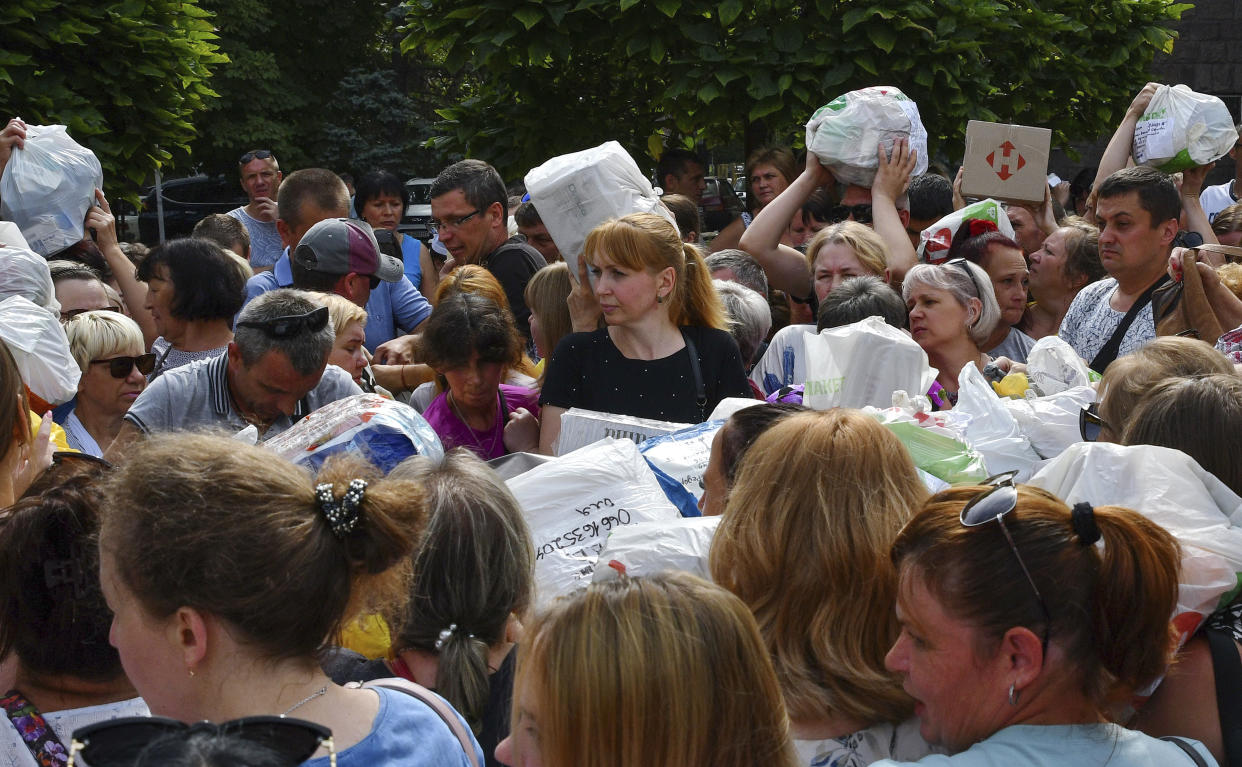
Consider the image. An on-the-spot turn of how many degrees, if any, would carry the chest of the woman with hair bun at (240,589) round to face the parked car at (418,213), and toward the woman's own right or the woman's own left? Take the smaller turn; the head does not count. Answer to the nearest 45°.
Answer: approximately 45° to the woman's own right

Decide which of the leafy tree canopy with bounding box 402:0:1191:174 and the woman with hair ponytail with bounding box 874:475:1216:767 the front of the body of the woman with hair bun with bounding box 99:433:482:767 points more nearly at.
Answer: the leafy tree canopy

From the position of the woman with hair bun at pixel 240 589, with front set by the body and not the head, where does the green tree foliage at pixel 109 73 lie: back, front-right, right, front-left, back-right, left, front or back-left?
front-right

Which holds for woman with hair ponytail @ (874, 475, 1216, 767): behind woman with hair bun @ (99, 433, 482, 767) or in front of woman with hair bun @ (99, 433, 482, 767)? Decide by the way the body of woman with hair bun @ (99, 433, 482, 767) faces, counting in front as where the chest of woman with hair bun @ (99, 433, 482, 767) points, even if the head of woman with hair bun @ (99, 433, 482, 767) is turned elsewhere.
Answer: behind

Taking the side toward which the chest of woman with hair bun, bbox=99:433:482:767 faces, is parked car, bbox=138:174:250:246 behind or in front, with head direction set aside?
in front

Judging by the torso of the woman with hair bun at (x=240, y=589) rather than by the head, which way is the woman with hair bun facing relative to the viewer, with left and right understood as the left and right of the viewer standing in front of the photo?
facing away from the viewer and to the left of the viewer

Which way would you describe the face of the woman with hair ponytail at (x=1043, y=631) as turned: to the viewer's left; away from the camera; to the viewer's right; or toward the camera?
to the viewer's left

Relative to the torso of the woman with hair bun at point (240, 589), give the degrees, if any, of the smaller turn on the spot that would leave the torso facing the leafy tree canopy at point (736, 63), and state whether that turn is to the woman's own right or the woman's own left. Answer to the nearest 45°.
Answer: approximately 90° to the woman's own right

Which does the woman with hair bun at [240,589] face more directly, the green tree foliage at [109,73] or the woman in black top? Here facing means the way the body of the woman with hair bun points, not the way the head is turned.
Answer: the green tree foliage

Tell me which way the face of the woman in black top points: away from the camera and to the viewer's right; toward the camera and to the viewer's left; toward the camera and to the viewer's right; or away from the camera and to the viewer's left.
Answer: toward the camera and to the viewer's left

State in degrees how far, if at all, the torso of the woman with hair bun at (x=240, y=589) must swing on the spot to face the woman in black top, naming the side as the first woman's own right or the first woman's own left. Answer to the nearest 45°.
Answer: approximately 90° to the first woman's own right
